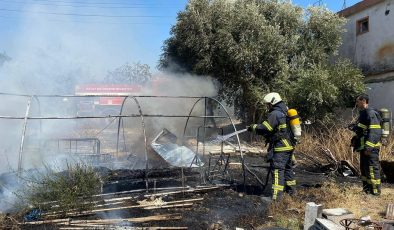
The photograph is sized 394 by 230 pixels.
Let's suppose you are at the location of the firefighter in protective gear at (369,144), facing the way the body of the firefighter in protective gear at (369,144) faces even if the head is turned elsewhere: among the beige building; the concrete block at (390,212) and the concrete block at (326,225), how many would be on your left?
2

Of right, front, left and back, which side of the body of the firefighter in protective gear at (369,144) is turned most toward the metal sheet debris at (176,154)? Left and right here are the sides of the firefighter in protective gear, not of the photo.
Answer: front

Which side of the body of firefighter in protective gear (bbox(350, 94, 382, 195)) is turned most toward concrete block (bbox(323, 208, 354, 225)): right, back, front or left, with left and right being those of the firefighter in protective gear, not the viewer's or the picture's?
left

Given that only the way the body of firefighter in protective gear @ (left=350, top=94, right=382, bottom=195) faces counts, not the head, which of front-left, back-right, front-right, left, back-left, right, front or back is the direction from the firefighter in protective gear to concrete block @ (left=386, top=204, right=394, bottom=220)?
left

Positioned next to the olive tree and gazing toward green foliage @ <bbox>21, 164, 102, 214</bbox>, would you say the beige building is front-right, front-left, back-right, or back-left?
back-left

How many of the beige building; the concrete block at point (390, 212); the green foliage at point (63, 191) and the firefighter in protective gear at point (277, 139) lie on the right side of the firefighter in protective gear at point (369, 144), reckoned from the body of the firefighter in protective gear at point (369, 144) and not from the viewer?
1

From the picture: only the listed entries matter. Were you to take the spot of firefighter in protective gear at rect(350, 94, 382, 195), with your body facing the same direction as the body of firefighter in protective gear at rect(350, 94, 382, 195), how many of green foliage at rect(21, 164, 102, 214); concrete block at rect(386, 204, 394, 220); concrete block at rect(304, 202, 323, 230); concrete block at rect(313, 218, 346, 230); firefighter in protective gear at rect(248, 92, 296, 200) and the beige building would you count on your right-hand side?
1

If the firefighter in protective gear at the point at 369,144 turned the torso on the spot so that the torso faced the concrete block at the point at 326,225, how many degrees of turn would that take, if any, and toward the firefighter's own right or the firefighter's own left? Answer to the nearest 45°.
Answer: approximately 90° to the firefighter's own left

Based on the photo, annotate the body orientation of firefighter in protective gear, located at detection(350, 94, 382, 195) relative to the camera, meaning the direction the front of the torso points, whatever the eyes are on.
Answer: to the viewer's left

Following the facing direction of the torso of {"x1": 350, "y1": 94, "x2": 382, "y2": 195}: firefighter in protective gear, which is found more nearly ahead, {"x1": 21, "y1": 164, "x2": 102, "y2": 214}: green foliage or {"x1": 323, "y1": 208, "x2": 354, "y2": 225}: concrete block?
the green foliage

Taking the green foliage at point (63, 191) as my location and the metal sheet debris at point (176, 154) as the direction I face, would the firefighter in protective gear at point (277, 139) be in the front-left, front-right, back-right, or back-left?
front-right

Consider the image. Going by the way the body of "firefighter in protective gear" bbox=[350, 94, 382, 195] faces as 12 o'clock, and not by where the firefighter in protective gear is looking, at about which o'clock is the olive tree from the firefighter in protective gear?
The olive tree is roughly at 2 o'clock from the firefighter in protective gear.

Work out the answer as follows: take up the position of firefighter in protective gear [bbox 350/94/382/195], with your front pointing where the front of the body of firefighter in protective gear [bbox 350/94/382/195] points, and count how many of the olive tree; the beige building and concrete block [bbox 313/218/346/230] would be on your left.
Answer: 1

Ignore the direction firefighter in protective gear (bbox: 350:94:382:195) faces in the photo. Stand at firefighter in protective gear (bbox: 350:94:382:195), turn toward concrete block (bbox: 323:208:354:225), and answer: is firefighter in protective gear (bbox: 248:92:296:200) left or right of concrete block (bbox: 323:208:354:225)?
right

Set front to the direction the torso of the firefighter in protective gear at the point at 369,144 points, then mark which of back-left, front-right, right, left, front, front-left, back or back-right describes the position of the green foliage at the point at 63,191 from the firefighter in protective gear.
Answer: front-left

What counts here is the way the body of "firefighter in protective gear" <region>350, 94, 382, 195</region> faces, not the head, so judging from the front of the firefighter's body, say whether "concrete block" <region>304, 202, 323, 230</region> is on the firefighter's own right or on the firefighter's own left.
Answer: on the firefighter's own left

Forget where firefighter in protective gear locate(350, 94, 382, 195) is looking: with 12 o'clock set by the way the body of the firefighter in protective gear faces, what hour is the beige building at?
The beige building is roughly at 3 o'clock from the firefighter in protective gear.

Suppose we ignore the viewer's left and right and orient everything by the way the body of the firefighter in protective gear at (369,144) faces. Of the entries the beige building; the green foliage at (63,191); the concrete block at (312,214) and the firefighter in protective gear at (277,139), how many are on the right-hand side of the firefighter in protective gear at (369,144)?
1
